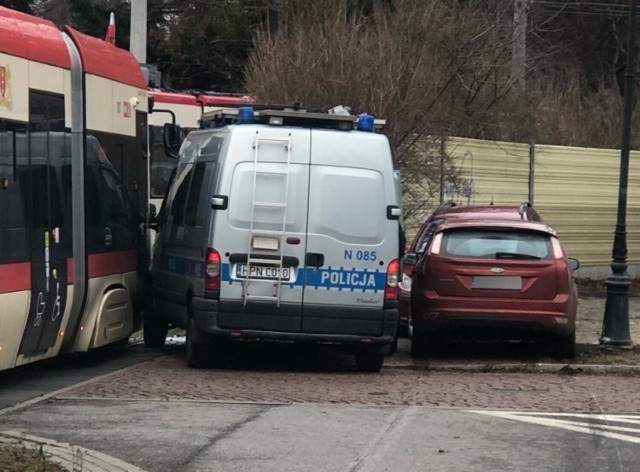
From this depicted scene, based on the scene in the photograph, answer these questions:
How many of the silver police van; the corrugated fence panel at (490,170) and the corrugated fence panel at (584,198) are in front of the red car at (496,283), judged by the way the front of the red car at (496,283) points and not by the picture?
2

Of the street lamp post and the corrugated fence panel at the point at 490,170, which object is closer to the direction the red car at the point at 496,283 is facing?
the corrugated fence panel

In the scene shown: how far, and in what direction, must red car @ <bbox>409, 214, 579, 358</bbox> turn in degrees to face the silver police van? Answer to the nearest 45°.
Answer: approximately 135° to its left

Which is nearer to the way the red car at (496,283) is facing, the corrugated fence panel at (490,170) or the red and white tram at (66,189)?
the corrugated fence panel

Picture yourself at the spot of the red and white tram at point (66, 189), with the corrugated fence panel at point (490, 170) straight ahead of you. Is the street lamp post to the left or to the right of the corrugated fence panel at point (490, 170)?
right

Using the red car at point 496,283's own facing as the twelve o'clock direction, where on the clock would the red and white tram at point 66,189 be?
The red and white tram is roughly at 8 o'clock from the red car.

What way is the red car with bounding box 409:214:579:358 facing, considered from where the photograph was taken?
facing away from the viewer

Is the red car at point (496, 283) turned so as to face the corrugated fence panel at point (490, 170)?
yes

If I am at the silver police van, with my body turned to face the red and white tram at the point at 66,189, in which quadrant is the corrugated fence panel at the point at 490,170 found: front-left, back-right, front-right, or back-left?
back-right
